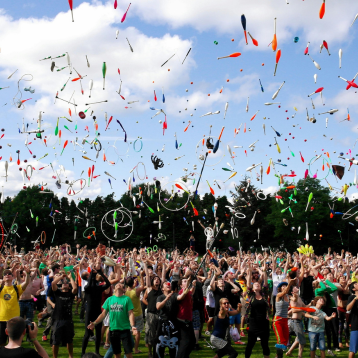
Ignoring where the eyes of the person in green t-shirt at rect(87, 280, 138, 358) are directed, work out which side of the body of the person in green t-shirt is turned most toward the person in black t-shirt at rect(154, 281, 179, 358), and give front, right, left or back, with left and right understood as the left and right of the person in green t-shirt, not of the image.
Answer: left

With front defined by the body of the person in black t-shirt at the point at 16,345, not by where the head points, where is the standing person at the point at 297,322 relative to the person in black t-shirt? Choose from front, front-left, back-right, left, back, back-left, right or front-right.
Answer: front-right

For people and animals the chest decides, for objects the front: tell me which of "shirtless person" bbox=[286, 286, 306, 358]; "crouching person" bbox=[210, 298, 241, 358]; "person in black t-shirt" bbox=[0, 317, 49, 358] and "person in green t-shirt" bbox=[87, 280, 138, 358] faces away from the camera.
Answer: the person in black t-shirt

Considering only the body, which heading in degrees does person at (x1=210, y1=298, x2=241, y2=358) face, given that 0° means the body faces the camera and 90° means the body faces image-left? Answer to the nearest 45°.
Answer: approximately 315°

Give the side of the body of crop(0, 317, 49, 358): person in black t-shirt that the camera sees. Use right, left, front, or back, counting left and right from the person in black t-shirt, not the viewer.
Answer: back

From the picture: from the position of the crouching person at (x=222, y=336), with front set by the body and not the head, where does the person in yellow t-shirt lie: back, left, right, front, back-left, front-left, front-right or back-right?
back-right

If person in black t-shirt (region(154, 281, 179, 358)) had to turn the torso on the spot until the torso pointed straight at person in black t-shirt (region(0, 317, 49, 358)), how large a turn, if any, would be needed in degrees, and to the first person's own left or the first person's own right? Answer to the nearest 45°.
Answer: approximately 45° to the first person's own right

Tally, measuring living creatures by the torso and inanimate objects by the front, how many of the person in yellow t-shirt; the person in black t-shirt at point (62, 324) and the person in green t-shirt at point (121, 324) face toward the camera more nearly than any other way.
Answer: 3

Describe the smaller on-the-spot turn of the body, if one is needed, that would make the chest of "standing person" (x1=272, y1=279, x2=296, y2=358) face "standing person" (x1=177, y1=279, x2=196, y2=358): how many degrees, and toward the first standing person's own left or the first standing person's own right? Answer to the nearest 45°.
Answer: approximately 90° to the first standing person's own right

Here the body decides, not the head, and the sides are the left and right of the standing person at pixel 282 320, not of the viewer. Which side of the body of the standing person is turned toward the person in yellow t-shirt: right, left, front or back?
right

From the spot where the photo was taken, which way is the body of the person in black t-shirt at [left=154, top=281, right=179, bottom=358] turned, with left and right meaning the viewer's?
facing the viewer and to the right of the viewer
